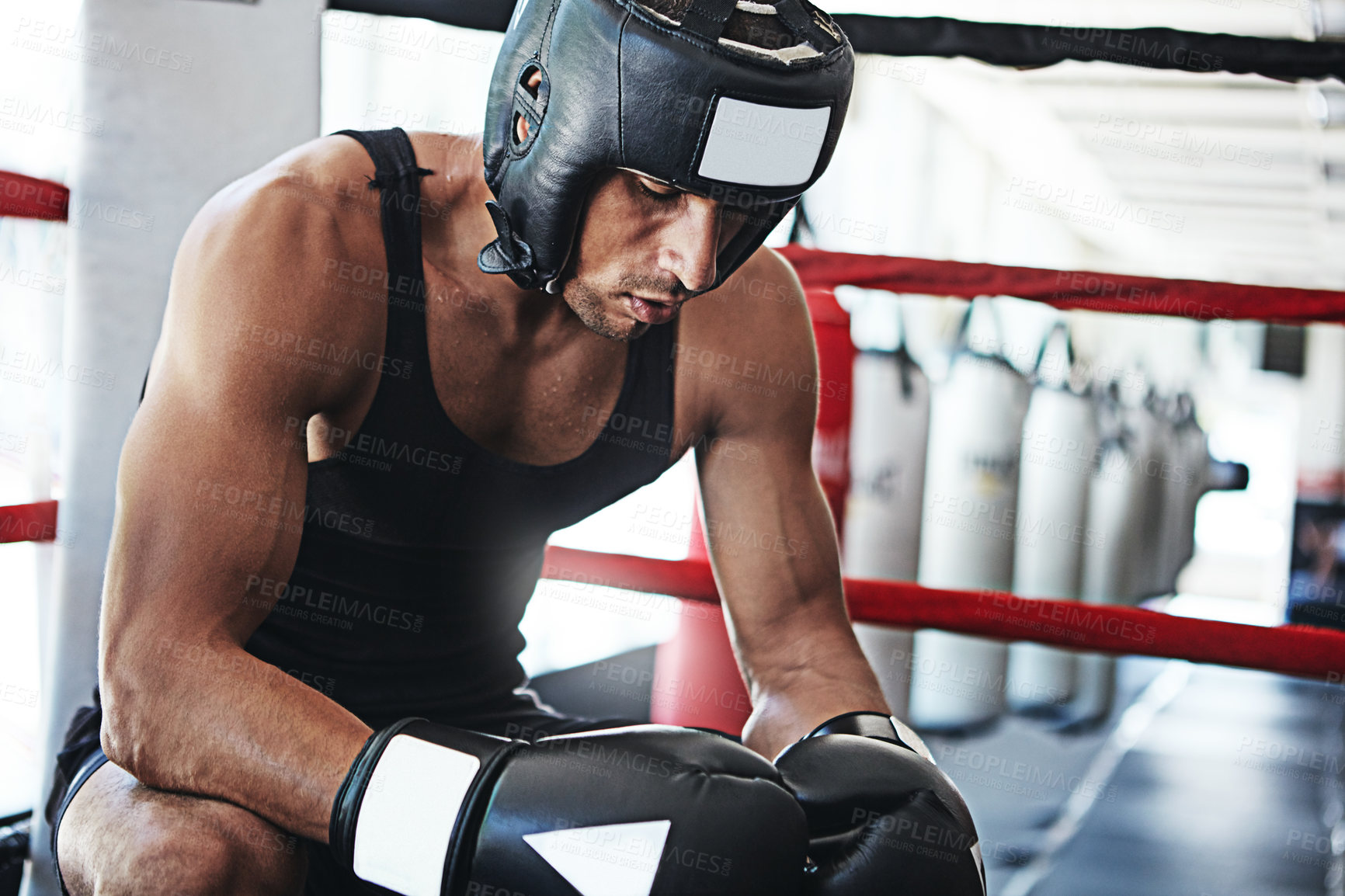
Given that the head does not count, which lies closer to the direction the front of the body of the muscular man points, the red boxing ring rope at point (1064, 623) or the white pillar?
the red boxing ring rope

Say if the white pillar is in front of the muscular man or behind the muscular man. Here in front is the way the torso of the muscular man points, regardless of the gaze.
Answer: behind

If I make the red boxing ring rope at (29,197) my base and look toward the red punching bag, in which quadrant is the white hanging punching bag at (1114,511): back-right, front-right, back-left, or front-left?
front-left

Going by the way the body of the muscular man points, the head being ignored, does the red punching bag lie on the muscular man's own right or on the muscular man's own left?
on the muscular man's own left

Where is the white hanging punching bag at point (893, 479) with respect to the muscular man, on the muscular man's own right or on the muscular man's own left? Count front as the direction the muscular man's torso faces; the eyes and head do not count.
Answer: on the muscular man's own left

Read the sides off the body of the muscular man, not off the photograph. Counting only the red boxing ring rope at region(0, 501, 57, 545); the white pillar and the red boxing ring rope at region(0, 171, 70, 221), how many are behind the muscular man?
3

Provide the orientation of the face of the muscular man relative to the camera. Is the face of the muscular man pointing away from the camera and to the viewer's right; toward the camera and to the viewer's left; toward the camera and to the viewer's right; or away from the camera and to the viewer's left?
toward the camera and to the viewer's right

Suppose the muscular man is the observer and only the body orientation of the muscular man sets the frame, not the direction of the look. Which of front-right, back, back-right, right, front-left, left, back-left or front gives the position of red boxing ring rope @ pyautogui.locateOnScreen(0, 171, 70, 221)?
back

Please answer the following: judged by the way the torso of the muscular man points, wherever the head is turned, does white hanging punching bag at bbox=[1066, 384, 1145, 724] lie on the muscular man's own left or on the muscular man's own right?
on the muscular man's own left

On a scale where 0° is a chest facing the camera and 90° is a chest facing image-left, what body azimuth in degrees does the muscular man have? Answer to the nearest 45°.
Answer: approximately 315°
